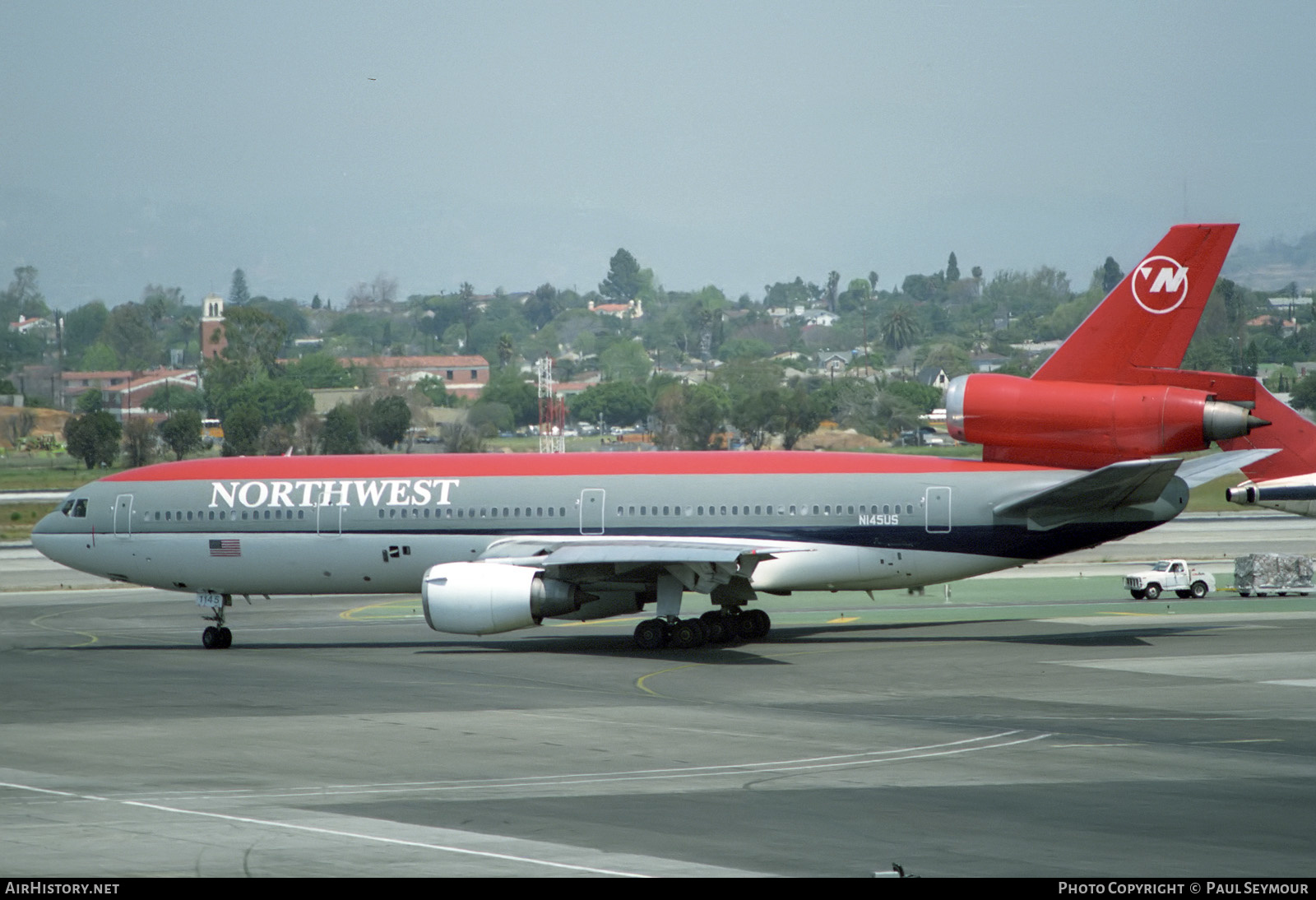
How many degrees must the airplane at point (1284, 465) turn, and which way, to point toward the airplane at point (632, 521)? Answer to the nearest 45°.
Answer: approximately 180°

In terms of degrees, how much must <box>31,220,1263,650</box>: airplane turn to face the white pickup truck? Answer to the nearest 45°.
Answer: approximately 135° to its right

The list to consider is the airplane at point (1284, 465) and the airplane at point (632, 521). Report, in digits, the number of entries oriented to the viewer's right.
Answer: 1

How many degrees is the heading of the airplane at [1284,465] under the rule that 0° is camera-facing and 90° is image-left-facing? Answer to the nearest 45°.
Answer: approximately 270°

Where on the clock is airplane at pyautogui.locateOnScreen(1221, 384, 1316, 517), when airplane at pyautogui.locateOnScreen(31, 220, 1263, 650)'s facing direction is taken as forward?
airplane at pyautogui.locateOnScreen(1221, 384, 1316, 517) is roughly at 4 o'clock from airplane at pyautogui.locateOnScreen(31, 220, 1263, 650).

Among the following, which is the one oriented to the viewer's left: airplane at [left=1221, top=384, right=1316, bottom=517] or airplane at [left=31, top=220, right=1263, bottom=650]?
airplane at [left=31, top=220, right=1263, bottom=650]

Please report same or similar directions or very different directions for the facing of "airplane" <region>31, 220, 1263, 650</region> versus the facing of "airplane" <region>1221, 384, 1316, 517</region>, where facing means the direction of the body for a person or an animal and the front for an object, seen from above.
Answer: very different directions

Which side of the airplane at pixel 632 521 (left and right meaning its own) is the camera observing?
left
